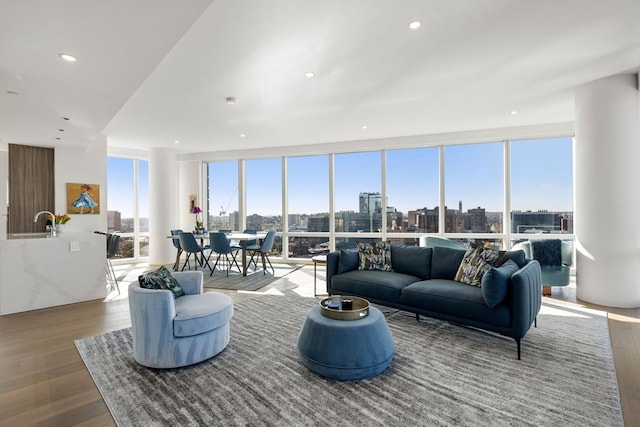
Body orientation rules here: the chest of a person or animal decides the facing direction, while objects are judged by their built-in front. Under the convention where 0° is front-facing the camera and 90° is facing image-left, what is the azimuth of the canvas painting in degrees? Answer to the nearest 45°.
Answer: approximately 0°

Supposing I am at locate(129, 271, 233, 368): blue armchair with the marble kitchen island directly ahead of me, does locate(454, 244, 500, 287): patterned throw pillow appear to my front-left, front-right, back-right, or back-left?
back-right

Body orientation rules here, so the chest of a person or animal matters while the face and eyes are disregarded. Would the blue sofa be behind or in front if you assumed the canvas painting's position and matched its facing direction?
in front

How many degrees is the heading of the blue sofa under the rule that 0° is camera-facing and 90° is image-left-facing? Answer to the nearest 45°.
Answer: approximately 45°

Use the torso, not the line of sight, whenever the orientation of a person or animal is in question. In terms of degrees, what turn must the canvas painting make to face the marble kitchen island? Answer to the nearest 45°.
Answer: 0° — it already faces it

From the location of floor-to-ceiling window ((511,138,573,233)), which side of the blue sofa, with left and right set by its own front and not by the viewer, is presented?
back

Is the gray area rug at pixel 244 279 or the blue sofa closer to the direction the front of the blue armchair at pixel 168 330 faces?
the blue sofa

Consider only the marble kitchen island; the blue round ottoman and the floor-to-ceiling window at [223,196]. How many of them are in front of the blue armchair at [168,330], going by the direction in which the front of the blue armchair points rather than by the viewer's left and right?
1

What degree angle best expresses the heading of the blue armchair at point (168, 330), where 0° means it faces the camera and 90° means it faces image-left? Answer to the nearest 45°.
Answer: approximately 315°

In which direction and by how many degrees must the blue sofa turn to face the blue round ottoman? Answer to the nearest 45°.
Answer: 0° — it already faces it

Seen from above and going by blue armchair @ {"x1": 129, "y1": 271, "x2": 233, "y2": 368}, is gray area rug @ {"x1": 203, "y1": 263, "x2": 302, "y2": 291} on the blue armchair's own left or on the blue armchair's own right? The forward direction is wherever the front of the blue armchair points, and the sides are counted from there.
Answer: on the blue armchair's own left

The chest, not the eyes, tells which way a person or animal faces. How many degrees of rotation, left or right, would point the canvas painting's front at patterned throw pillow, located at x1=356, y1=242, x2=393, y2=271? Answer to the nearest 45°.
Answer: approximately 45° to its left

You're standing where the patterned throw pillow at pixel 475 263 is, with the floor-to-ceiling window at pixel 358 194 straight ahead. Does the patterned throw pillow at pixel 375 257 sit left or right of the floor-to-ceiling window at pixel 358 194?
left

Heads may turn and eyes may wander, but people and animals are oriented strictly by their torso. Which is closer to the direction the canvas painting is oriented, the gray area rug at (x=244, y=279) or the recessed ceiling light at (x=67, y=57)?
the recessed ceiling light

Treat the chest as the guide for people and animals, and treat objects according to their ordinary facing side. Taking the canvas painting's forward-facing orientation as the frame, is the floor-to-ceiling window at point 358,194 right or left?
on its left
